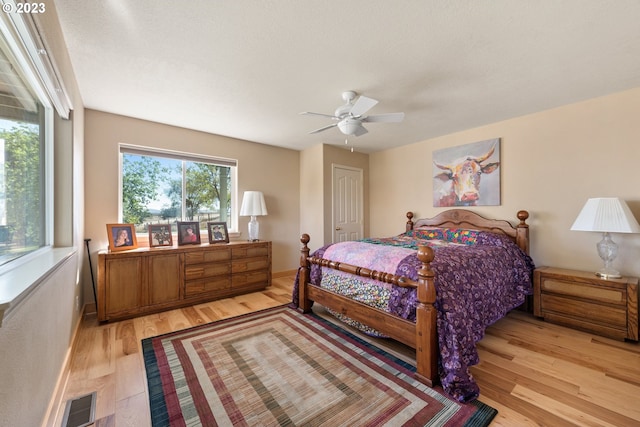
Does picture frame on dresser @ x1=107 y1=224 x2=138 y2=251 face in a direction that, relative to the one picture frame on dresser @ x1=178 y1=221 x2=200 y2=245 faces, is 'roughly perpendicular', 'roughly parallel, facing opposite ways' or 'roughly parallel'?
roughly parallel

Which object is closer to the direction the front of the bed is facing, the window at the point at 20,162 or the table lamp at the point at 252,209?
the window

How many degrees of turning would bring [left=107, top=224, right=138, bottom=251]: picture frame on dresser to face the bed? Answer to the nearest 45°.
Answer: approximately 45° to its left

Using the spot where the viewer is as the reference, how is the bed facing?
facing the viewer and to the left of the viewer

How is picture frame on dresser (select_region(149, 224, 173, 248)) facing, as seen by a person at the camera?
facing the viewer

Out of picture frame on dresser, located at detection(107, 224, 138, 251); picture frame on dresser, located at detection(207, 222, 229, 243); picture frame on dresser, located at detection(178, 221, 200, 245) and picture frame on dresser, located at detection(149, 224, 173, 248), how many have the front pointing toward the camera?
4

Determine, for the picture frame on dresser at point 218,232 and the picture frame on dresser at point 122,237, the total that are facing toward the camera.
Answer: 2

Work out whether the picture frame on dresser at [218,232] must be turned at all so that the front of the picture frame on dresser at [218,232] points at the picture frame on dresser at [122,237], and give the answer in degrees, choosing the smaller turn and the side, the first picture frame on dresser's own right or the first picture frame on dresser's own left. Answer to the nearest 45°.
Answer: approximately 90° to the first picture frame on dresser's own right

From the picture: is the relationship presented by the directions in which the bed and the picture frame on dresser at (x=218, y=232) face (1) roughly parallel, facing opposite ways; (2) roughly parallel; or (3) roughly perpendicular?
roughly perpendicular

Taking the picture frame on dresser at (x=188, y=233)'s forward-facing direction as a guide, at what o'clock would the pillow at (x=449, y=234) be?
The pillow is roughly at 10 o'clock from the picture frame on dresser.

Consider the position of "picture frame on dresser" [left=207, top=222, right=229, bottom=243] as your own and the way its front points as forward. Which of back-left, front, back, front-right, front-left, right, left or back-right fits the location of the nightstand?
front-left

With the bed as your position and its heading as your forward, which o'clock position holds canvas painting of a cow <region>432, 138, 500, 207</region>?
The canvas painting of a cow is roughly at 5 o'clock from the bed.

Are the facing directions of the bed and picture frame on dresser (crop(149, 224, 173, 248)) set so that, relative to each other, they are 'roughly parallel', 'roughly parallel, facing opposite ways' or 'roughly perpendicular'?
roughly perpendicular

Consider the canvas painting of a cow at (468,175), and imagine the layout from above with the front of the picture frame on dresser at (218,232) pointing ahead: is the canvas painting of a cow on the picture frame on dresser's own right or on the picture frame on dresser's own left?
on the picture frame on dresser's own left

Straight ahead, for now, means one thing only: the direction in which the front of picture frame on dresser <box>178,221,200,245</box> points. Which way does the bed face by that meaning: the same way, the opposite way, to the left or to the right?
to the right
